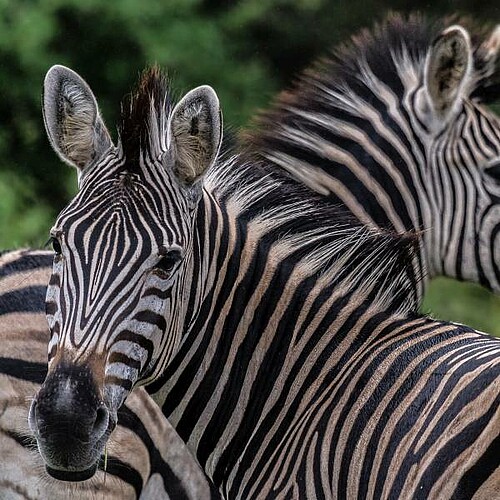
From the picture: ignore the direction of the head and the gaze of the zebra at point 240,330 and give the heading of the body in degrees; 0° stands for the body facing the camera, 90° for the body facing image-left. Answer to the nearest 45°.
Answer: approximately 45°

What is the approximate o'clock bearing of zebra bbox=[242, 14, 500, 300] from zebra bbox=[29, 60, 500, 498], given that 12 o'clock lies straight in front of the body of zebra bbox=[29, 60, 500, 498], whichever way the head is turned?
zebra bbox=[242, 14, 500, 300] is roughly at 5 o'clock from zebra bbox=[29, 60, 500, 498].
